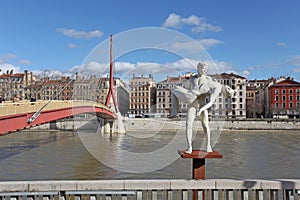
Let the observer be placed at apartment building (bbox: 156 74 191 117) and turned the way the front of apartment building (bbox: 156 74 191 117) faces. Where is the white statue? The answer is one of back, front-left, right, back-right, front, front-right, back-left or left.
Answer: front

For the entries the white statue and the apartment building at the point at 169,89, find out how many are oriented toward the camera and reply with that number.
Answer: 2

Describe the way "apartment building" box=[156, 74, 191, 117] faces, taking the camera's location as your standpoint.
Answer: facing the viewer

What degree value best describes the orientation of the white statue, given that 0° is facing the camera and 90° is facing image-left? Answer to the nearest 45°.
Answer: approximately 0°

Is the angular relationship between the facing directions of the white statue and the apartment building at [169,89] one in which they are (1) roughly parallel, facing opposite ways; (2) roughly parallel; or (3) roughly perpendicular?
roughly parallel

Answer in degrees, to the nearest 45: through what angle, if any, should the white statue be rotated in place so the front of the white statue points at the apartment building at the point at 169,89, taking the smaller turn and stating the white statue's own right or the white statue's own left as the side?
approximately 180°

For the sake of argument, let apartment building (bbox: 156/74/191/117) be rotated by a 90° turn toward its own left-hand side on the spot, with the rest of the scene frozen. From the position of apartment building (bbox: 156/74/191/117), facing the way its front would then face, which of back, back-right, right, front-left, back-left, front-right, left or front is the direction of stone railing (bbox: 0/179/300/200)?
right
